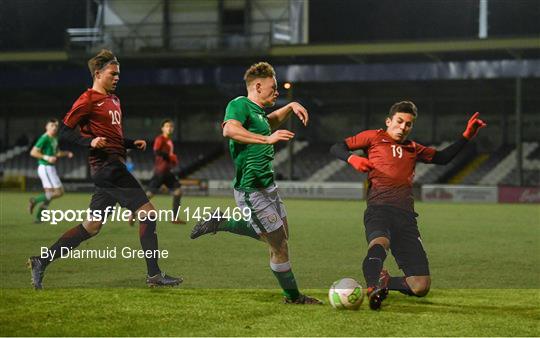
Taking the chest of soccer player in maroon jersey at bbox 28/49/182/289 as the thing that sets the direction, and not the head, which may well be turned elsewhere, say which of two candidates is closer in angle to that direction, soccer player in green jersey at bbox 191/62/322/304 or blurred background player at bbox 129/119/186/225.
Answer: the soccer player in green jersey

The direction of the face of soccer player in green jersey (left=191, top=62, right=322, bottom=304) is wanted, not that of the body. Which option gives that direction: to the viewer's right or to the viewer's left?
to the viewer's right

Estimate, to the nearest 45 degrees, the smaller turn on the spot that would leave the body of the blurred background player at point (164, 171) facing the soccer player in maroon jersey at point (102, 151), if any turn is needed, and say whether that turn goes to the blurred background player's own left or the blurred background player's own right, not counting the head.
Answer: approximately 45° to the blurred background player's own right

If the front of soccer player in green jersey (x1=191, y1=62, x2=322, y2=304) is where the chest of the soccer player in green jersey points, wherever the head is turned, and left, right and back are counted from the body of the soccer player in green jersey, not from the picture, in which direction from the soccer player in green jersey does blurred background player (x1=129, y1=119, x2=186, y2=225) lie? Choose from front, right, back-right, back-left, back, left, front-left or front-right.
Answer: left

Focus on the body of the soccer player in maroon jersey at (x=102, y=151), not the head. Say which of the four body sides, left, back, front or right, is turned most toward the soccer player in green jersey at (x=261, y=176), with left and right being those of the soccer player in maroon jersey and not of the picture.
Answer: front

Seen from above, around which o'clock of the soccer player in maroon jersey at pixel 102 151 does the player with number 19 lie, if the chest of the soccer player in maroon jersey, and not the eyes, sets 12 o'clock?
The player with number 19 is roughly at 11 o'clock from the soccer player in maroon jersey.

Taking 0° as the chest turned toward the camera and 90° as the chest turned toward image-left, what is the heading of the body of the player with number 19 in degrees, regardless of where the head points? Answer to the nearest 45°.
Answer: approximately 0°

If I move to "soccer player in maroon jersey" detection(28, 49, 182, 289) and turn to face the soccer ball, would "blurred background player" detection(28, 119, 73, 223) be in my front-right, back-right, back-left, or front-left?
back-left

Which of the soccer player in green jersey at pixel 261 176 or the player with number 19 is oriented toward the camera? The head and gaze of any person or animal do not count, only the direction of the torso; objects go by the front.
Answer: the player with number 19

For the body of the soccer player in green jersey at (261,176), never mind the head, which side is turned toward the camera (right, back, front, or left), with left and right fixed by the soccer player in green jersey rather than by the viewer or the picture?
right

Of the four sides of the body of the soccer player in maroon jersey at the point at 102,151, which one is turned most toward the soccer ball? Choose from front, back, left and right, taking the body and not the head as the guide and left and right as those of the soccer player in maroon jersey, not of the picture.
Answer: front

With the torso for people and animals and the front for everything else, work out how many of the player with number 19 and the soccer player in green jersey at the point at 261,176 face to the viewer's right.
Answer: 1

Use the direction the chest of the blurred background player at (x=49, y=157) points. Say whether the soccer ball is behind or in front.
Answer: in front
